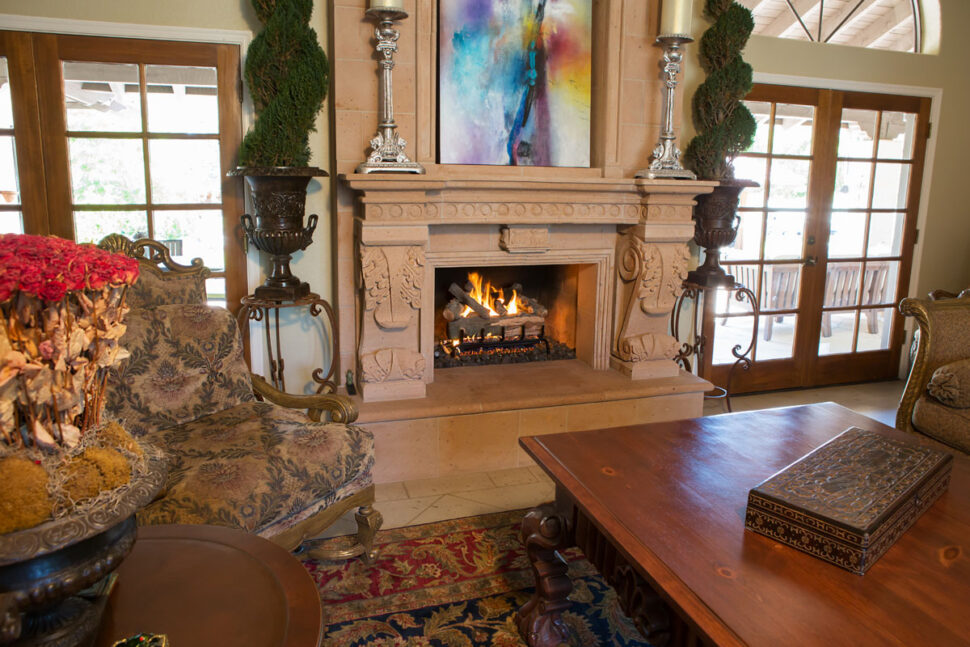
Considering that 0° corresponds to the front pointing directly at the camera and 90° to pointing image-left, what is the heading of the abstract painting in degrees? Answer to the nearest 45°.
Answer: approximately 0°

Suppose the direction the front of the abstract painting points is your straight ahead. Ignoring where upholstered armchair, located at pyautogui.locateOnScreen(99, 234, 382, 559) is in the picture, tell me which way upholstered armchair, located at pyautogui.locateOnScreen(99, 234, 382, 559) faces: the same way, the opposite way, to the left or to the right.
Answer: to the left

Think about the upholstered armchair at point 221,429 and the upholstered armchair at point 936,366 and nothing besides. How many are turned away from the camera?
0

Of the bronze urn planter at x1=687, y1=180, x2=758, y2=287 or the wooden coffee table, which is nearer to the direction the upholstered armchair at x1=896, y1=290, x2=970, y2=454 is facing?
the wooden coffee table

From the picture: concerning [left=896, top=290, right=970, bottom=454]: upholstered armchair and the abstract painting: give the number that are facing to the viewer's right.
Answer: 0

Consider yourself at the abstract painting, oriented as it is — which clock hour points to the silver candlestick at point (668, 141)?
The silver candlestick is roughly at 9 o'clock from the abstract painting.

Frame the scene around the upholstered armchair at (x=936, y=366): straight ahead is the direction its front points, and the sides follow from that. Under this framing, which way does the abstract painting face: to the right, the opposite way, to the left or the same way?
to the left

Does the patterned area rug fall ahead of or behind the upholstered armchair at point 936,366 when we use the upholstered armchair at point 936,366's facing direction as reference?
ahead

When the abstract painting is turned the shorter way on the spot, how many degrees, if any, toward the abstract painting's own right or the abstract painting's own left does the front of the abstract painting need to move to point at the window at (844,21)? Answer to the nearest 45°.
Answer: approximately 135° to the abstract painting's own left

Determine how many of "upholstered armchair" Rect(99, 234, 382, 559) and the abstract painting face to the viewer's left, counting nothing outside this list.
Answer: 0

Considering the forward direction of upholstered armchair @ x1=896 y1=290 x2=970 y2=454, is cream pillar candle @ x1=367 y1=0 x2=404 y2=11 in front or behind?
in front

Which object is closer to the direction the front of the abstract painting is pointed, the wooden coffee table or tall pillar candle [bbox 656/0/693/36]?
the wooden coffee table

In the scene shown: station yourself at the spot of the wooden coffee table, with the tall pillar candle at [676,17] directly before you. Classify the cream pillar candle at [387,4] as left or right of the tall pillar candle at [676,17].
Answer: left
